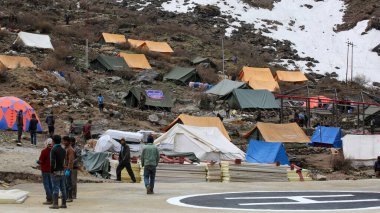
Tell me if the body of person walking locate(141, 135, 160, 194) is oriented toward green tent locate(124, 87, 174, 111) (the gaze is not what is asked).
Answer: yes

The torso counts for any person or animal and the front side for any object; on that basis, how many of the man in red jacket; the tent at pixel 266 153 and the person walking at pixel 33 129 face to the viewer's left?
0

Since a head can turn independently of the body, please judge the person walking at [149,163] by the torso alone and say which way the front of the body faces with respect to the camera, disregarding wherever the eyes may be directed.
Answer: away from the camera

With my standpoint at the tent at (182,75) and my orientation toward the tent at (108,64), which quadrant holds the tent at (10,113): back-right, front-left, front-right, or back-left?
front-left

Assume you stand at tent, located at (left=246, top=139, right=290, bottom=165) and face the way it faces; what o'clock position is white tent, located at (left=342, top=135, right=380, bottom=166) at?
The white tent is roughly at 10 o'clock from the tent.

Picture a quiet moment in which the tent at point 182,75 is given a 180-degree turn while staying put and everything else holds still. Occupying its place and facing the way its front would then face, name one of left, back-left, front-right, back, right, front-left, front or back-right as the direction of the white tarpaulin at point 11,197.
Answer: back-left

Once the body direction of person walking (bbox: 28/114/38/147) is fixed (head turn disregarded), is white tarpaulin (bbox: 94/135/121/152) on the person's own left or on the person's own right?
on the person's own right

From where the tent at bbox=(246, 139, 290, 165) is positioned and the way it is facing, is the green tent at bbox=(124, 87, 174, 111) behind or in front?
behind

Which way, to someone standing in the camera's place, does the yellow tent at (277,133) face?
facing the viewer and to the left of the viewer

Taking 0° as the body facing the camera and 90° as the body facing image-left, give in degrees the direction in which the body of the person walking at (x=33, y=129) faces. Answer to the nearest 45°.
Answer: approximately 180°

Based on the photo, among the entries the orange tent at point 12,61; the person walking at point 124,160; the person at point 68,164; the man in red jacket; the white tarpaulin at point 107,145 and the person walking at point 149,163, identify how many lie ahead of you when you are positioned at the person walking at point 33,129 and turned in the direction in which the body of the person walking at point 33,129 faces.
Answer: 1

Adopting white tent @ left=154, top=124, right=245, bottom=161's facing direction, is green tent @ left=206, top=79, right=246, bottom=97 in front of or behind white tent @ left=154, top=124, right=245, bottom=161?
behind

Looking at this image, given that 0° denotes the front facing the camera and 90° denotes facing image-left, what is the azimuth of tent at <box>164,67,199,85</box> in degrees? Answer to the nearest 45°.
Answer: approximately 315°

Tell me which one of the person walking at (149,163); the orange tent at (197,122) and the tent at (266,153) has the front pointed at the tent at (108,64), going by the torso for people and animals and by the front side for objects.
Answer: the person walking

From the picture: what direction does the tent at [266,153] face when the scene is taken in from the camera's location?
facing the viewer and to the right of the viewer

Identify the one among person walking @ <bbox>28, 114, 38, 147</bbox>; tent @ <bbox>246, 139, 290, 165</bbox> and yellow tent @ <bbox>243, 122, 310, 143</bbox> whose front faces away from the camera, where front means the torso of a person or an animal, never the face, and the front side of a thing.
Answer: the person walking

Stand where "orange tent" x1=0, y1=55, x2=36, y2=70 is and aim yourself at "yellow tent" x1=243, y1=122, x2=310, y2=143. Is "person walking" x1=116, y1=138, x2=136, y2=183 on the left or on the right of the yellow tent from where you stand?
right
